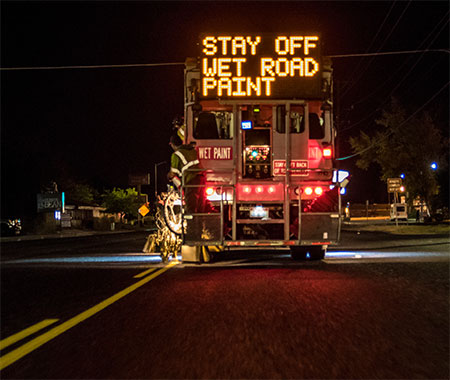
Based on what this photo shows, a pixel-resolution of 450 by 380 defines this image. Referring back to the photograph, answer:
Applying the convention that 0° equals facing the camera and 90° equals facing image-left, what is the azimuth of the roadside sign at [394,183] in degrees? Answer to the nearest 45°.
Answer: approximately 0°

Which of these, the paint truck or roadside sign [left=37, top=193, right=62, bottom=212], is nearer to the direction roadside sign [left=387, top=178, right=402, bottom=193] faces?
the paint truck

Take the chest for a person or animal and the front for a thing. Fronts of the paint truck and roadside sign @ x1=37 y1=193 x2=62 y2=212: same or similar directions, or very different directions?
very different directions

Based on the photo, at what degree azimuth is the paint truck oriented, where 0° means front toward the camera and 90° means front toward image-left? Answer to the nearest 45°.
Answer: approximately 180°

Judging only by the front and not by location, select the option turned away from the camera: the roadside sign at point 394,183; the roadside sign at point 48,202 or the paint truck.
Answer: the paint truck

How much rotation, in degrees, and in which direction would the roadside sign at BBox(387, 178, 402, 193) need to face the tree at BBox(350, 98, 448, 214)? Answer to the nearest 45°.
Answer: approximately 180°

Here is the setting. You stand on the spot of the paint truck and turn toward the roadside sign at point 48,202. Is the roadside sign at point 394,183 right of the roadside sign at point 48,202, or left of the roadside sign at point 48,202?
right

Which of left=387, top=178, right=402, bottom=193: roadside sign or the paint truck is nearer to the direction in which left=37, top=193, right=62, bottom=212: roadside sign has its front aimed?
the paint truck

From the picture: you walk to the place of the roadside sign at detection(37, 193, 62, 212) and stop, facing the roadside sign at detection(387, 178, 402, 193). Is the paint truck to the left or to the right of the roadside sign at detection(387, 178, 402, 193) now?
right

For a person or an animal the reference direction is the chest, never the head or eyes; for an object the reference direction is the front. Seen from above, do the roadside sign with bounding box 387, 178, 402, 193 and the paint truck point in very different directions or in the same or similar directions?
very different directions

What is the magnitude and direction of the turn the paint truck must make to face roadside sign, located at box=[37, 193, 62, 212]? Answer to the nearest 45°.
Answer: approximately 45° to its left

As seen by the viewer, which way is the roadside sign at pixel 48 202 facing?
toward the camera

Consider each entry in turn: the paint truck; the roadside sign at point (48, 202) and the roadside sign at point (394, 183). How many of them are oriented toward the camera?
2

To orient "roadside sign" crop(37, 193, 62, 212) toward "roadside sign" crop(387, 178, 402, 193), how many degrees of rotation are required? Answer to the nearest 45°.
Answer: approximately 45° to its left

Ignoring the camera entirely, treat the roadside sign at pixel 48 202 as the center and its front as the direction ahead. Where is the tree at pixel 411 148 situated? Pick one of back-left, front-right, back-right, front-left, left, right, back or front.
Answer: front-left

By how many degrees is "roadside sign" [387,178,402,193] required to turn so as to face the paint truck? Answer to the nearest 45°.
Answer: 0° — it already faces it
